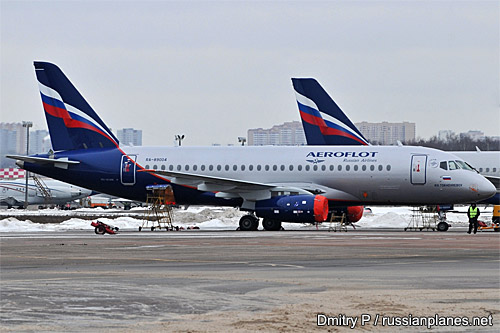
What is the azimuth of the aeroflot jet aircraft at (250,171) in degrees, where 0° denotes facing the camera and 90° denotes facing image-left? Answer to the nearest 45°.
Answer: approximately 270°
